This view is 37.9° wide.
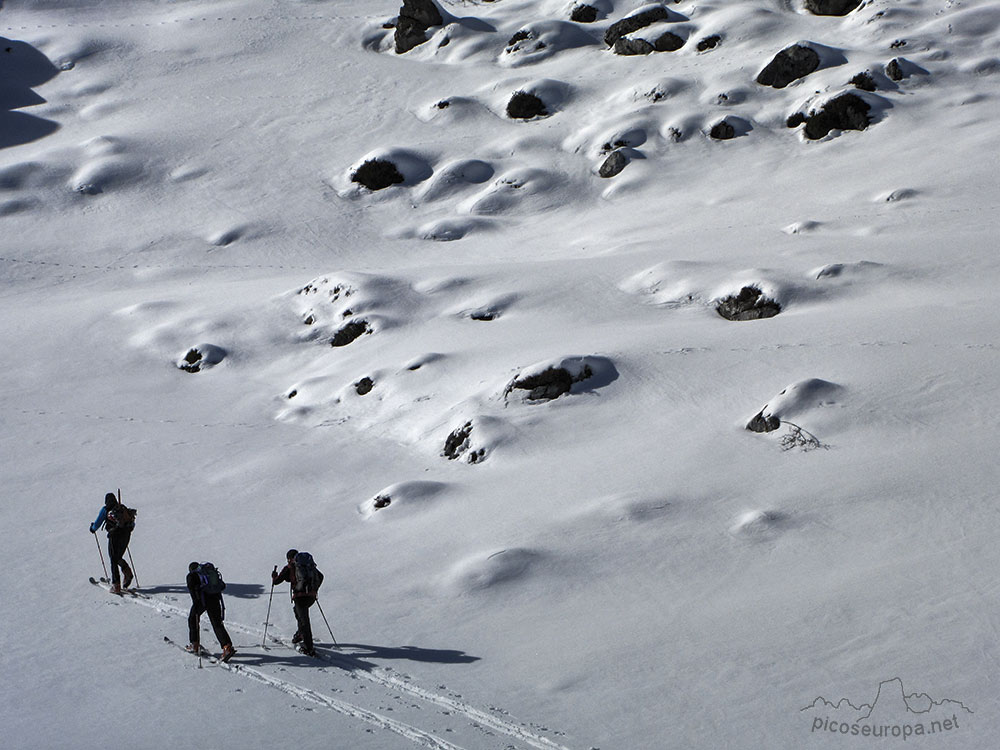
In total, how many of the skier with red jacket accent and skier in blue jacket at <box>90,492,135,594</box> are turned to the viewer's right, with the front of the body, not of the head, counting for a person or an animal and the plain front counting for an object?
0

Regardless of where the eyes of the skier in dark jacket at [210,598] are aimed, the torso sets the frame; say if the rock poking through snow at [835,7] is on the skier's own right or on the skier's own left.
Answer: on the skier's own right

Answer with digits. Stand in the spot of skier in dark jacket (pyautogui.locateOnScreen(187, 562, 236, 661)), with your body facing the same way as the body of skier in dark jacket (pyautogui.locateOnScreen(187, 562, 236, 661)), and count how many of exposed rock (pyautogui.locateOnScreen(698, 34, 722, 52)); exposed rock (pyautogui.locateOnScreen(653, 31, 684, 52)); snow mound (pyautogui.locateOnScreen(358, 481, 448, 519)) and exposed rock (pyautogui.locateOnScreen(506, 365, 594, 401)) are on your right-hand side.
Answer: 4

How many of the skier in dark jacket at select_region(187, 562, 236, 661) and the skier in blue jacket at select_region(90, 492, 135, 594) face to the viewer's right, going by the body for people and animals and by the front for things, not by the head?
0

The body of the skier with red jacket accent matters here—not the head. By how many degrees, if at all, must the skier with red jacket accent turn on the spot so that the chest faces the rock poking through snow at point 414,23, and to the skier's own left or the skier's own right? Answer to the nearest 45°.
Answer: approximately 45° to the skier's own right

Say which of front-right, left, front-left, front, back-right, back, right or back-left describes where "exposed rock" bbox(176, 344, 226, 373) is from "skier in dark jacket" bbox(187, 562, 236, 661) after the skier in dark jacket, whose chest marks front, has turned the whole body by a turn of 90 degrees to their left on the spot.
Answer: back-right

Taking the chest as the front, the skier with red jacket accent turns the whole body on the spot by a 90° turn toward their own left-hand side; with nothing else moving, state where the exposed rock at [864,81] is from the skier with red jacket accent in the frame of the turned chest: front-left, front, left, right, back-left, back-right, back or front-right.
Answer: back

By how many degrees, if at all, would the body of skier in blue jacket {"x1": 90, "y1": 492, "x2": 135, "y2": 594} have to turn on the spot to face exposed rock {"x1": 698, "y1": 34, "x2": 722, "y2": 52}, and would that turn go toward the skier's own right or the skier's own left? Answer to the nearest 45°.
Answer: approximately 90° to the skier's own right

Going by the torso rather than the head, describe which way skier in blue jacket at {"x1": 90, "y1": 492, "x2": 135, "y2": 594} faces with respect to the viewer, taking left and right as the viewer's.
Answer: facing away from the viewer and to the left of the viewer

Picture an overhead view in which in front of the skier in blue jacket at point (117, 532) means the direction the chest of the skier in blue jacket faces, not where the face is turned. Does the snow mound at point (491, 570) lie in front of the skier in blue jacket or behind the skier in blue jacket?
behind

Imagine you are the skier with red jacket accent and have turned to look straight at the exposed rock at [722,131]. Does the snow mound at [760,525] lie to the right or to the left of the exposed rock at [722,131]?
right

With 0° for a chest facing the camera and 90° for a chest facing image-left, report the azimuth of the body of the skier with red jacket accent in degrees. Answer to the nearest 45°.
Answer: approximately 135°

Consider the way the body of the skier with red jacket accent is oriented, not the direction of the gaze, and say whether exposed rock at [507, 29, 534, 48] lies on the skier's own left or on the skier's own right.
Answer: on the skier's own right

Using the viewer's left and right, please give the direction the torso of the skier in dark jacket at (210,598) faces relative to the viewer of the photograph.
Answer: facing away from the viewer and to the left of the viewer
